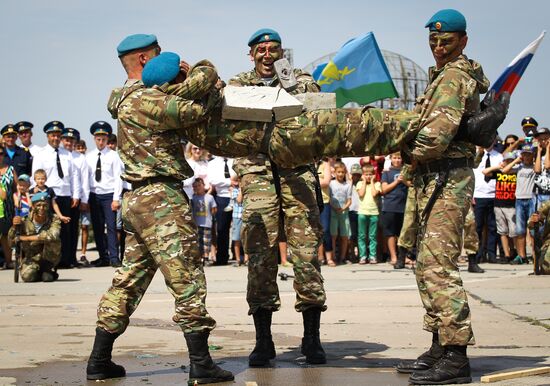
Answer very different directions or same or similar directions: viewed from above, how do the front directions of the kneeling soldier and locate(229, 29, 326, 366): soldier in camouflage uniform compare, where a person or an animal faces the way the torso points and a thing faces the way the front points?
same or similar directions

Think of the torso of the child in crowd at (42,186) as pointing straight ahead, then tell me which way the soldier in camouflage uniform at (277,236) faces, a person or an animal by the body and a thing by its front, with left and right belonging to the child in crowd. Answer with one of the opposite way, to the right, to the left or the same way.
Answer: the same way

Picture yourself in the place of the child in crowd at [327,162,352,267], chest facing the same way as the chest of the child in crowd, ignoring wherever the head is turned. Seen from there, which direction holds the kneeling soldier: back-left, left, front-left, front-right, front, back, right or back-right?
front-right

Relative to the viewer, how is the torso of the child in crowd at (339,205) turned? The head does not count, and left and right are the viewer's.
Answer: facing the viewer

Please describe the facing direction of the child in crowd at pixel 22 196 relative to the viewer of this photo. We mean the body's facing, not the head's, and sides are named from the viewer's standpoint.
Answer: facing the viewer

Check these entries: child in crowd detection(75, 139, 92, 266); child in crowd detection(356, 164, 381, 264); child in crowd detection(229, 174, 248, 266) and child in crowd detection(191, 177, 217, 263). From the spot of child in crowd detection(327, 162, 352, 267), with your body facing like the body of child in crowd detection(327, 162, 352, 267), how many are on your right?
3

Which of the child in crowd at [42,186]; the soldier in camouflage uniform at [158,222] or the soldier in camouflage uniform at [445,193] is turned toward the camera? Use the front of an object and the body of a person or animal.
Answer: the child in crowd

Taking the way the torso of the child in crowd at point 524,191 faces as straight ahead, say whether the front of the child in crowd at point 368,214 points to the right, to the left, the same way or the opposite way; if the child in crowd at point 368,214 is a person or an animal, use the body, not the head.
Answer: the same way

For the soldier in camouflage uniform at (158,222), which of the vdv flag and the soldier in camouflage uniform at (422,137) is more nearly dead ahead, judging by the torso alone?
the vdv flag

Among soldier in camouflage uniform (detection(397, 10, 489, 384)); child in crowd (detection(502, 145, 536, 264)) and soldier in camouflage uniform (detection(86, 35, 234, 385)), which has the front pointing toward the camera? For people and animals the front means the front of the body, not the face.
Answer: the child in crowd

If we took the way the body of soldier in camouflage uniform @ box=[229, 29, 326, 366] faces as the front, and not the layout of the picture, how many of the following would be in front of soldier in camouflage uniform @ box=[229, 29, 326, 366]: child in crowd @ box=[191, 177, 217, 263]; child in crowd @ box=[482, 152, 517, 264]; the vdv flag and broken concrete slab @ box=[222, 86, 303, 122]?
1

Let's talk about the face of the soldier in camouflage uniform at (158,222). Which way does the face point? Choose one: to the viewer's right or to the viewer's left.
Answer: to the viewer's right

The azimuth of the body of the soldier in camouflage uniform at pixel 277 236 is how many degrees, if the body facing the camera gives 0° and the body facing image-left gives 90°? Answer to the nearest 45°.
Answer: approximately 0°

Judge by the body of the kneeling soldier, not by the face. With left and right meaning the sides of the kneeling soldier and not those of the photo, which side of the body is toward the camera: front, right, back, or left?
front
